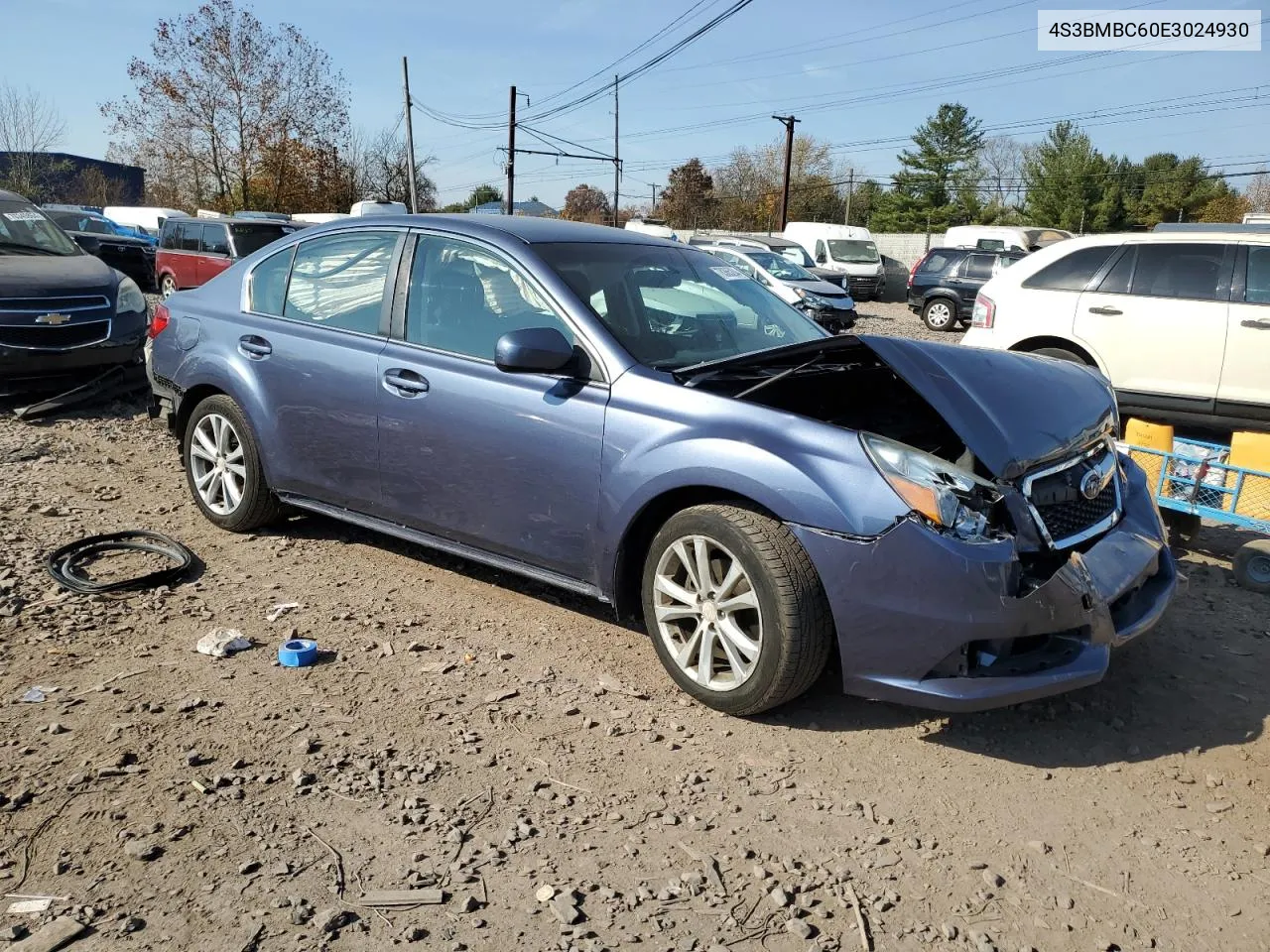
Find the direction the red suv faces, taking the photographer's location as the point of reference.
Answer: facing the viewer and to the right of the viewer

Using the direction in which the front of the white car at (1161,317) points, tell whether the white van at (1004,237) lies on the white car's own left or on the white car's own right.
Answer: on the white car's own left

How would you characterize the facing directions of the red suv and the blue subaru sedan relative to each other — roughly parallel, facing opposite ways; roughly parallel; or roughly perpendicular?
roughly parallel

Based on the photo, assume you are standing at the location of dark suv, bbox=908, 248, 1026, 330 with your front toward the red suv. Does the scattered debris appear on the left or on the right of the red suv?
left

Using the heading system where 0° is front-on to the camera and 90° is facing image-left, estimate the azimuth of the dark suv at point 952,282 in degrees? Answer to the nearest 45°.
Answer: approximately 270°

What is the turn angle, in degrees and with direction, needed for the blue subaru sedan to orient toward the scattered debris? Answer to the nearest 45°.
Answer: approximately 135° to its right

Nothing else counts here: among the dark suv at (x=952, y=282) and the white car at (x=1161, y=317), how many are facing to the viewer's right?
2

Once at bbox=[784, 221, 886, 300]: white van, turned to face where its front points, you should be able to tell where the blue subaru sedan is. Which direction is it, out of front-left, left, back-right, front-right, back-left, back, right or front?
front-right

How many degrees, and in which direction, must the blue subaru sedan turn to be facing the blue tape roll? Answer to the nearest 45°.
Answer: approximately 135° to its right

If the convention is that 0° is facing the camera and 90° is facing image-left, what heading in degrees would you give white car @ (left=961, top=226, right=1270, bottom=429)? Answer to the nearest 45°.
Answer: approximately 270°
